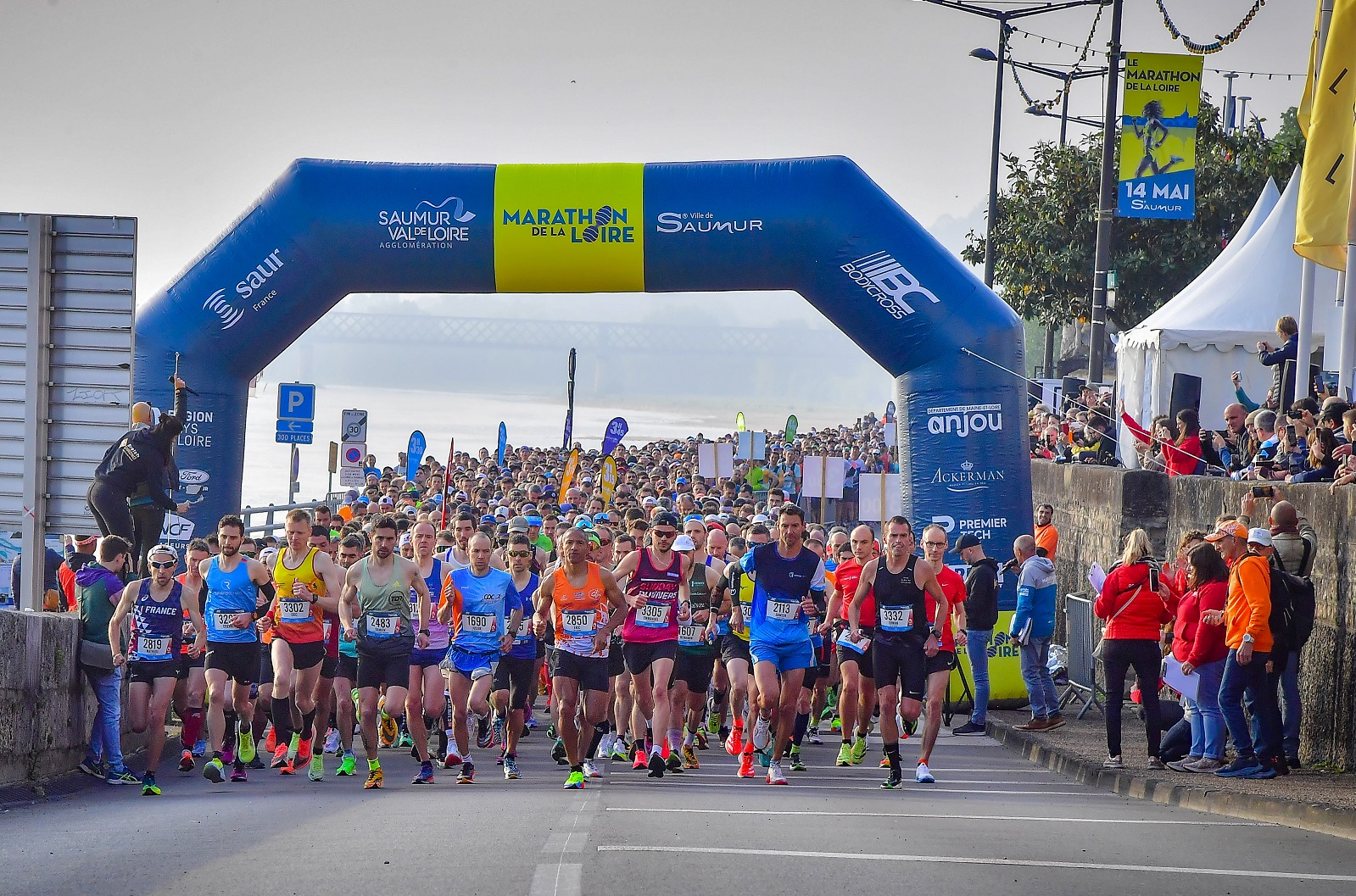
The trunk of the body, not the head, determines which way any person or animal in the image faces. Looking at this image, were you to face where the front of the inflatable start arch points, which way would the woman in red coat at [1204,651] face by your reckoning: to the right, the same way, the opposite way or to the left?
to the right

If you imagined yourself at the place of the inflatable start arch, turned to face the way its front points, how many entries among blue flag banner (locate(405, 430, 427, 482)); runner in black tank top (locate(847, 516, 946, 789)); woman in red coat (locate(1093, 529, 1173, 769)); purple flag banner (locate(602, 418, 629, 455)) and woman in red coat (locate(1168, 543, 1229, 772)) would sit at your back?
2

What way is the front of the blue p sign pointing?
toward the camera

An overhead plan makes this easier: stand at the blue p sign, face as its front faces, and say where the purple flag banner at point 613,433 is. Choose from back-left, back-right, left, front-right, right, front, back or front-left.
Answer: back-left

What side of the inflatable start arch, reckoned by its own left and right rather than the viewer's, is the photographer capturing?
front

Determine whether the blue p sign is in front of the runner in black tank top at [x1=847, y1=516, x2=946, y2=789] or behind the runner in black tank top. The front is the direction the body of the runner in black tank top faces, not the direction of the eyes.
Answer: behind

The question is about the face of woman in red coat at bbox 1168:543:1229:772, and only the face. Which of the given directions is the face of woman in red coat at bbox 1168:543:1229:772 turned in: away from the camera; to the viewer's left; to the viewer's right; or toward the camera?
to the viewer's left

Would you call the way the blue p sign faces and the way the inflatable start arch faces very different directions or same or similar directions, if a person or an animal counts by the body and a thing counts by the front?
same or similar directions

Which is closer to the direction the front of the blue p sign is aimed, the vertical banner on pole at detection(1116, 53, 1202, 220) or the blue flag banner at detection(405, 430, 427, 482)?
the vertical banner on pole

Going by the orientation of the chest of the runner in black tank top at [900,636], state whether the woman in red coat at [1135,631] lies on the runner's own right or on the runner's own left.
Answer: on the runner's own left

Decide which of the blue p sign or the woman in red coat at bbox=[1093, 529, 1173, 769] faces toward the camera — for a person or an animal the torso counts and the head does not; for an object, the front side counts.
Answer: the blue p sign

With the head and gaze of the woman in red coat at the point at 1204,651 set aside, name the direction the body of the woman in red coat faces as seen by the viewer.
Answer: to the viewer's left

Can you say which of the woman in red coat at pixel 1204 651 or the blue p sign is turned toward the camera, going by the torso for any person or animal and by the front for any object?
the blue p sign

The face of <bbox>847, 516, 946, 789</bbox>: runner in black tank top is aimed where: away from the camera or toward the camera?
toward the camera

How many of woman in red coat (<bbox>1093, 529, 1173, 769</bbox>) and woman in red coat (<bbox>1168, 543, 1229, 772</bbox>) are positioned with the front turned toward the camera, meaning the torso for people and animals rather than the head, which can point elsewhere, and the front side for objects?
0

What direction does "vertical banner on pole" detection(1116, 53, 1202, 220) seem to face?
toward the camera
